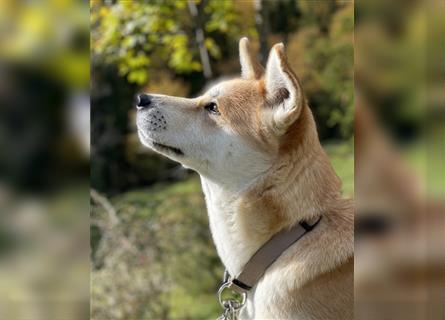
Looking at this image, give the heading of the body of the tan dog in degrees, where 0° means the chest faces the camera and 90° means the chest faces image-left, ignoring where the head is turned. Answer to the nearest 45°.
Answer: approximately 90°
